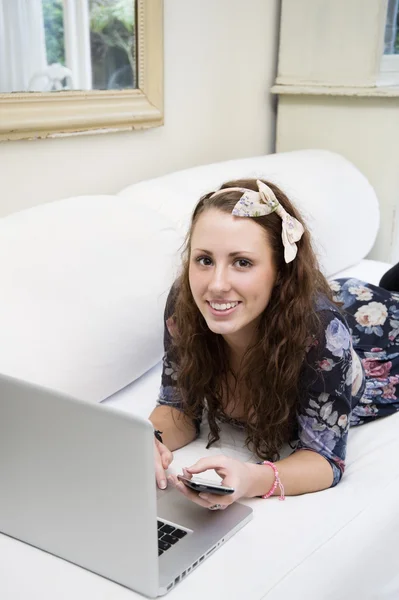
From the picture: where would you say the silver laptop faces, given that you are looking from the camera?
facing away from the viewer and to the right of the viewer

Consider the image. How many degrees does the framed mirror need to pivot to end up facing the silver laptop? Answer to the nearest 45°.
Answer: approximately 45° to its right

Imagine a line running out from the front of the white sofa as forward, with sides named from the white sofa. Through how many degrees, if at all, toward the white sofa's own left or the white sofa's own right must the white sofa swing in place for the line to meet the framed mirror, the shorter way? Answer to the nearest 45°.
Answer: approximately 135° to the white sofa's own left

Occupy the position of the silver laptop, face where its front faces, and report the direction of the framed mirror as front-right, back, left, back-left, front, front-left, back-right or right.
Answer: front-left

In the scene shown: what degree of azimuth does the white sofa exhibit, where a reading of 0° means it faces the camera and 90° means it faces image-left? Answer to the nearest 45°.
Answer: approximately 315°

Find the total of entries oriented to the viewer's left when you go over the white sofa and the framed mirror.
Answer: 0

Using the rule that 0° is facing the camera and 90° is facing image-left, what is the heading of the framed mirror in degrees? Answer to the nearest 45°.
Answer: approximately 315°
